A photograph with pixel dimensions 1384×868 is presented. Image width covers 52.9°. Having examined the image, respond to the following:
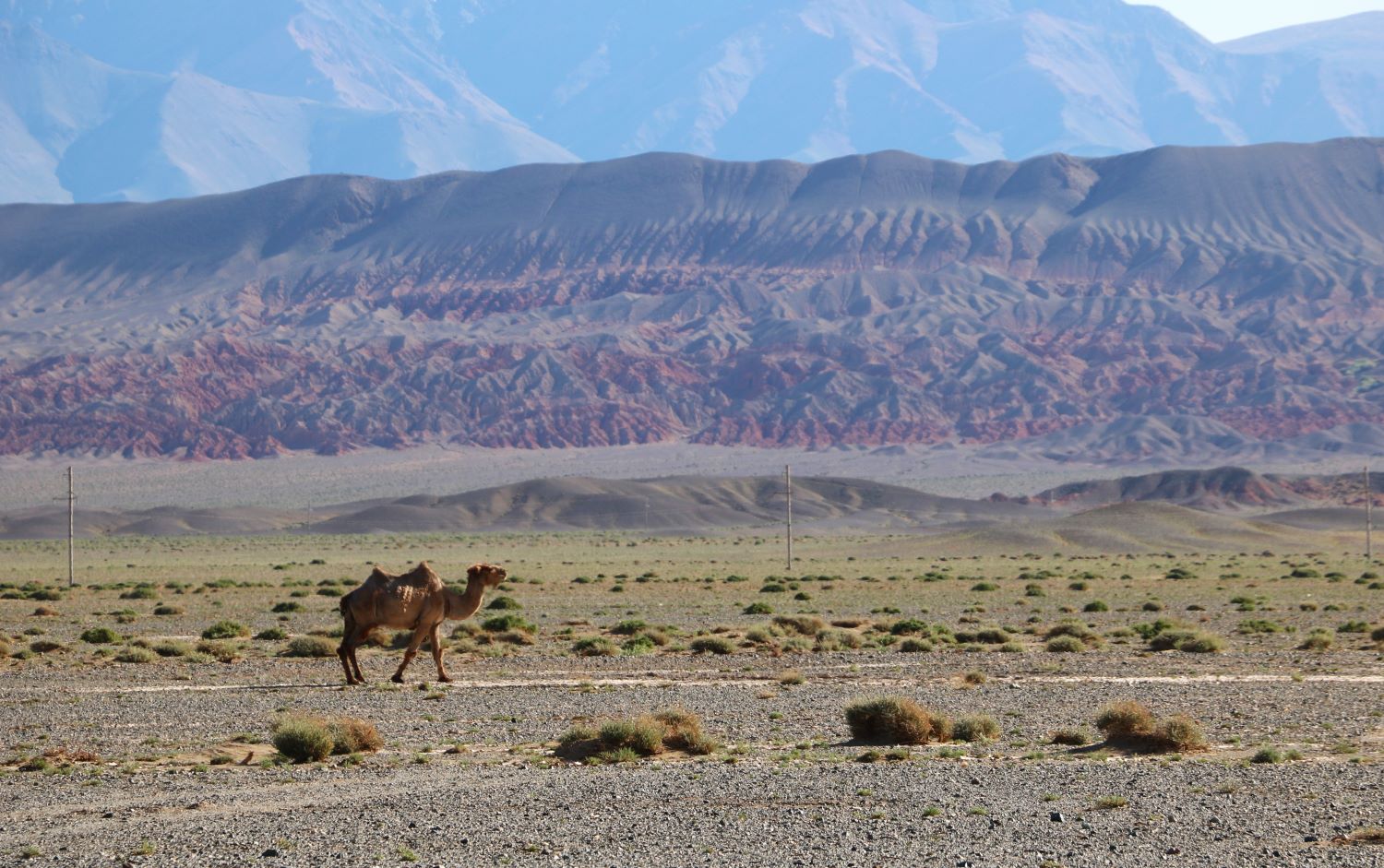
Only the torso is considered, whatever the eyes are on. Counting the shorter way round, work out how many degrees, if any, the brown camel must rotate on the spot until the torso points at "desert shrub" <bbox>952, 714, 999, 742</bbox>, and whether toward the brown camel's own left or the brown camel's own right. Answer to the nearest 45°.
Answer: approximately 45° to the brown camel's own right

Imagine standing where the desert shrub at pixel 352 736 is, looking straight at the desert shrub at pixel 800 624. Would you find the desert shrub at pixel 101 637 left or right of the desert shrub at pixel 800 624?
left

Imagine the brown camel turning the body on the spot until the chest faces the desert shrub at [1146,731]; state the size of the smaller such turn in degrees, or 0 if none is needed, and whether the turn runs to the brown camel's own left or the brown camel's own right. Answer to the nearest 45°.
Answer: approximately 45° to the brown camel's own right

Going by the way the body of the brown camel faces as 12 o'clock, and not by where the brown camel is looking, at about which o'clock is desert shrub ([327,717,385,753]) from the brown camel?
The desert shrub is roughly at 3 o'clock from the brown camel.

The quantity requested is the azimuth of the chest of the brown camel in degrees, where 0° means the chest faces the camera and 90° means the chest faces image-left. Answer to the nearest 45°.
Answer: approximately 270°

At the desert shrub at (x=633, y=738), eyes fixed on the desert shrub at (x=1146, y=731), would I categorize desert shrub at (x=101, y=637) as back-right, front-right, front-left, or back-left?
back-left

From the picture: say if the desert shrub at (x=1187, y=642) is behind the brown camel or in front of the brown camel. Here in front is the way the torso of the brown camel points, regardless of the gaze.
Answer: in front

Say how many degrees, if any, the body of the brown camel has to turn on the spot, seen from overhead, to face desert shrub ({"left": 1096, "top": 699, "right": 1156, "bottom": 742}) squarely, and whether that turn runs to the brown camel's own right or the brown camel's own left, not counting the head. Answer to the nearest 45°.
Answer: approximately 45° to the brown camel's own right

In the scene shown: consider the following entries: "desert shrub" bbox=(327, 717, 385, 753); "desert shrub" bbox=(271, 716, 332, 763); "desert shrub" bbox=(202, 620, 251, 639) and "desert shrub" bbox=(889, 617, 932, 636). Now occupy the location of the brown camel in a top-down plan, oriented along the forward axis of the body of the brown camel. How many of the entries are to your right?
2

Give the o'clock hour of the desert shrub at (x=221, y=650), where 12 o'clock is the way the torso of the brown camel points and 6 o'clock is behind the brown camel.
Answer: The desert shrub is roughly at 8 o'clock from the brown camel.

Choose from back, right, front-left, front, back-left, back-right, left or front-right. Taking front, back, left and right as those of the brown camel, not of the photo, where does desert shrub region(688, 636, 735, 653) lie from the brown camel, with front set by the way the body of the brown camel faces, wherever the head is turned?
front-left

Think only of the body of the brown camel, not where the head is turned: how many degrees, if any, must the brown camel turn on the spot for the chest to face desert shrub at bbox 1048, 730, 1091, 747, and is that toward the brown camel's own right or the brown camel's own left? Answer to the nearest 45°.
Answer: approximately 45° to the brown camel's own right

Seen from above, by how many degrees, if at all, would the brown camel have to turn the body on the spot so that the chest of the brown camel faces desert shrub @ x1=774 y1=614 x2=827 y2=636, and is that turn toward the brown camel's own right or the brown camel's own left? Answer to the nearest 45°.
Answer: approximately 45° to the brown camel's own left

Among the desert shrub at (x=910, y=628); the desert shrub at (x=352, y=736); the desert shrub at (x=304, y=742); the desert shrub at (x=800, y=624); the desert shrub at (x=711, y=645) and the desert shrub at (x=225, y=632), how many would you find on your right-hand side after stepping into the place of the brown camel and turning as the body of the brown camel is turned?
2

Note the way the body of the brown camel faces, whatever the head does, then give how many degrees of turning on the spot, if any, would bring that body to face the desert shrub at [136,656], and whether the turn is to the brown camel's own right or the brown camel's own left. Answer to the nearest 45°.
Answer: approximately 135° to the brown camel's own left

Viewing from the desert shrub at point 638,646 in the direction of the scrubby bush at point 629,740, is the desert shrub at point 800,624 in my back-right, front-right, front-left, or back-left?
back-left
